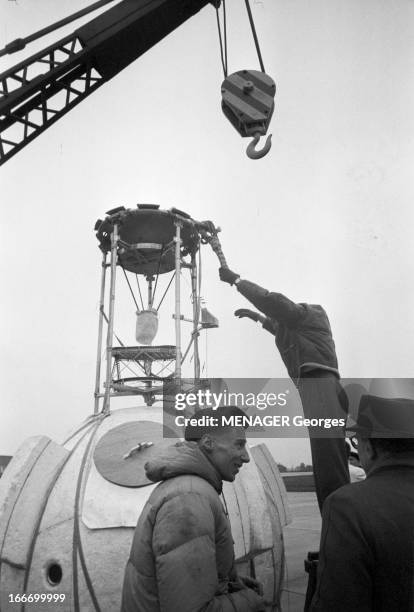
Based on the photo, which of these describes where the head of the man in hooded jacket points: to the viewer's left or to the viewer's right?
to the viewer's right

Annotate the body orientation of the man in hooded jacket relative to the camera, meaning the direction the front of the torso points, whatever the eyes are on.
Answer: to the viewer's right

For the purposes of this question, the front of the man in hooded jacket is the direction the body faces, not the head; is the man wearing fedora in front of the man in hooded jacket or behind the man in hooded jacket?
in front

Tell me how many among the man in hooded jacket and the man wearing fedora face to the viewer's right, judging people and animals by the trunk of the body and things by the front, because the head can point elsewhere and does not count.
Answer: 1

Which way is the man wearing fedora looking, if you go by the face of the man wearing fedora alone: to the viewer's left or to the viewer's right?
to the viewer's left

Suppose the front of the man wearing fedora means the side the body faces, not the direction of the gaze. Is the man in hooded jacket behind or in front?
in front

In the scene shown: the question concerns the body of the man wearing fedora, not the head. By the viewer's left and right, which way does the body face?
facing away from the viewer and to the left of the viewer
